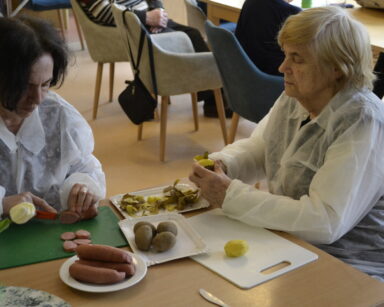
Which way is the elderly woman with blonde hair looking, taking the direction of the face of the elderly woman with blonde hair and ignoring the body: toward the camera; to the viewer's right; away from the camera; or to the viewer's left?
to the viewer's left

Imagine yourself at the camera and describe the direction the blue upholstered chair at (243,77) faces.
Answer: facing away from the viewer and to the right of the viewer

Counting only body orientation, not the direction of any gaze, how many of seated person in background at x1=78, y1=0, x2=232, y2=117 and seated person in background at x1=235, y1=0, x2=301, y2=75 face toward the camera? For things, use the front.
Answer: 0

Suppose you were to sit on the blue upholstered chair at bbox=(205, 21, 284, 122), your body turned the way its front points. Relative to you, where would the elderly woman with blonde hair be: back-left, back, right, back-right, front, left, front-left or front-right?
back-right

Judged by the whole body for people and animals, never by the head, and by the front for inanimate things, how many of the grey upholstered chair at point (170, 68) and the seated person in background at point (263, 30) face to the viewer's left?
0

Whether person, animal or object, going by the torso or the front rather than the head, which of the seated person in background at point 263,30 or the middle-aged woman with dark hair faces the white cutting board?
the middle-aged woman with dark hair

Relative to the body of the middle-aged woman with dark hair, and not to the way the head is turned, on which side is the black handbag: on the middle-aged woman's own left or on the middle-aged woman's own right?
on the middle-aged woman's own left

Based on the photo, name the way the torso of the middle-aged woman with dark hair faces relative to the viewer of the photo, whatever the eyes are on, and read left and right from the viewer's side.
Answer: facing the viewer and to the right of the viewer

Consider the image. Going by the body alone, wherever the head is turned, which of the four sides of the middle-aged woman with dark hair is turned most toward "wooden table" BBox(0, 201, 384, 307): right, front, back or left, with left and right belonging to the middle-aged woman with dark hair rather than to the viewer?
front
